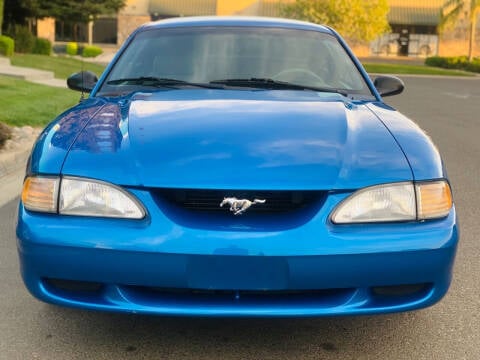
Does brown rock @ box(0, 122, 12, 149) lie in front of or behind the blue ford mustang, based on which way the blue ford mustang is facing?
behind

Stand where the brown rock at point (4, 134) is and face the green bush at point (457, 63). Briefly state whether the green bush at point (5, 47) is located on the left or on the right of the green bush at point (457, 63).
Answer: left

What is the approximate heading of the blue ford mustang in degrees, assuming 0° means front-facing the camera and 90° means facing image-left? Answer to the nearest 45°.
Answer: approximately 0°

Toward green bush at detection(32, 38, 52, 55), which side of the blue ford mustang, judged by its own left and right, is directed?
back

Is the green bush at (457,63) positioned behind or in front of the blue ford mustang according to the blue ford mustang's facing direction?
behind

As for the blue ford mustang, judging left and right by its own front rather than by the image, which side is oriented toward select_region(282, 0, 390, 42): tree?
back

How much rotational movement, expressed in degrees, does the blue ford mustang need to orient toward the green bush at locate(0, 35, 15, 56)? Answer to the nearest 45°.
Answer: approximately 180°
